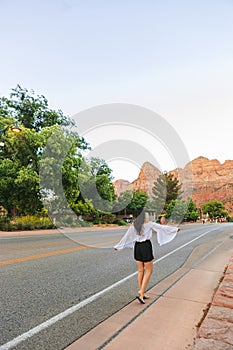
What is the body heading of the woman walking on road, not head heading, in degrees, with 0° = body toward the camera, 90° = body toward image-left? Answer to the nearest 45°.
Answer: approximately 180°

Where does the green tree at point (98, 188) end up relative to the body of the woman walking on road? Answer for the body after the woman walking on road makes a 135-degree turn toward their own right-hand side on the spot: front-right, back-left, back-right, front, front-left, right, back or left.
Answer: back-left

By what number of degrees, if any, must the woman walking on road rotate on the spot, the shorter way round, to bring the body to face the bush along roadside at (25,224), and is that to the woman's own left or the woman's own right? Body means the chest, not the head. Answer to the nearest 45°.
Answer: approximately 45° to the woman's own left
